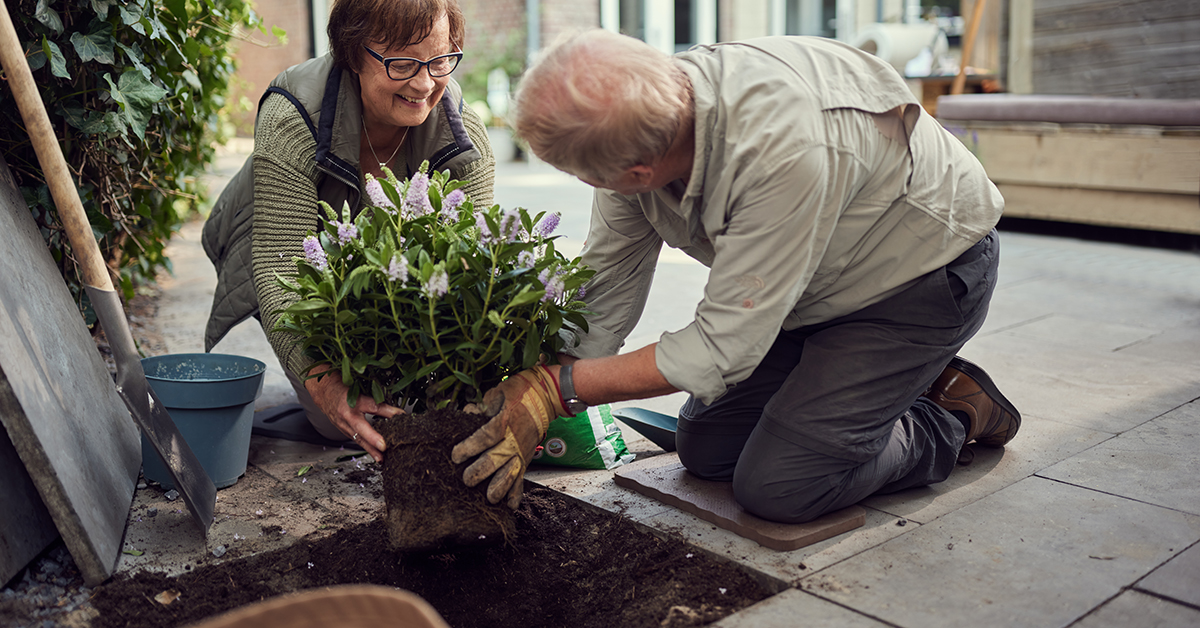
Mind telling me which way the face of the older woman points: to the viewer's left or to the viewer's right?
to the viewer's right

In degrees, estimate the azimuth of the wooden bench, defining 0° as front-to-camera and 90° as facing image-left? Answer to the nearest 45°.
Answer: approximately 0°

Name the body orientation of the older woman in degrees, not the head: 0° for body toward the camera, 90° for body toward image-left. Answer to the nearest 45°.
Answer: approximately 315°

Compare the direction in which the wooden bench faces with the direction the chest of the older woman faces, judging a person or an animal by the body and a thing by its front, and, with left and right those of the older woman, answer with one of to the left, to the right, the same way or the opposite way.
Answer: to the right

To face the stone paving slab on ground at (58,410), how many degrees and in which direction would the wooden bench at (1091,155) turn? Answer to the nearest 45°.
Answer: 0° — it already faces it
